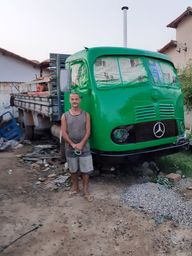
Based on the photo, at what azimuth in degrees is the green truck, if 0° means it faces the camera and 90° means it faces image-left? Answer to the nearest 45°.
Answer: approximately 315°

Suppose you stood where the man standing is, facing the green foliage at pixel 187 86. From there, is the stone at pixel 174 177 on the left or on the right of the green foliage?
right

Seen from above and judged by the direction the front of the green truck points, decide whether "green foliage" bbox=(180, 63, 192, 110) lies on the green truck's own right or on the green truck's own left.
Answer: on the green truck's own left

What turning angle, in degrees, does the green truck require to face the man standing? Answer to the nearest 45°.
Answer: approximately 90° to its right

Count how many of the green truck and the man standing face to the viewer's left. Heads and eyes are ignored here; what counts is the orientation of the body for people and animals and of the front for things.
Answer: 0

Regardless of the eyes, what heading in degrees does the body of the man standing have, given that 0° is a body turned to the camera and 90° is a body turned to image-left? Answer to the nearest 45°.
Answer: approximately 0°
